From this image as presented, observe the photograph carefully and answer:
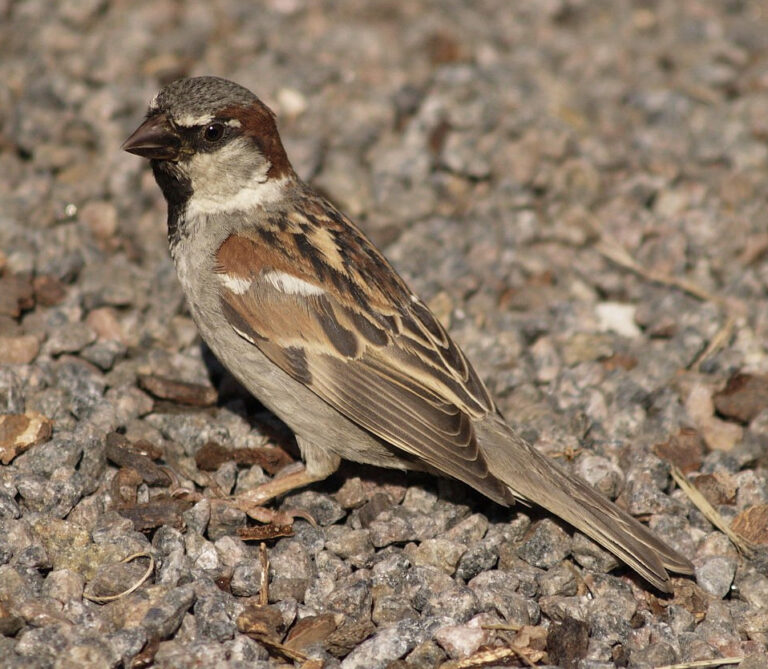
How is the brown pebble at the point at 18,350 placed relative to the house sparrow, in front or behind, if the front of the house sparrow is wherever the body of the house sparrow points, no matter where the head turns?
in front

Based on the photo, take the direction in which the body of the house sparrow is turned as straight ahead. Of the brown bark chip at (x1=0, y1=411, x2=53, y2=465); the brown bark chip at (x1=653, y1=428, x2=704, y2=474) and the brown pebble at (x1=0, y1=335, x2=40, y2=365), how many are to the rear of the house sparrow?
1

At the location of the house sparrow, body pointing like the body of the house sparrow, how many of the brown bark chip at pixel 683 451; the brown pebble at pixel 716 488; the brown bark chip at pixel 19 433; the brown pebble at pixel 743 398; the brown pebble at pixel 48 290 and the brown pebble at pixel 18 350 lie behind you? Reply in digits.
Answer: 3

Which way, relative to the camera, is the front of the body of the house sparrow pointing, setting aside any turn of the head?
to the viewer's left

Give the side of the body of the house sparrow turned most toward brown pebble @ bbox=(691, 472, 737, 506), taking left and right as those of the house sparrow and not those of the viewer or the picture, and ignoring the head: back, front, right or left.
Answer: back

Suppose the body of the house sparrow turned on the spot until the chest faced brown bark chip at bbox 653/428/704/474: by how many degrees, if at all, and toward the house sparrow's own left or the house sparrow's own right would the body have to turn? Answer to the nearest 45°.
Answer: approximately 180°

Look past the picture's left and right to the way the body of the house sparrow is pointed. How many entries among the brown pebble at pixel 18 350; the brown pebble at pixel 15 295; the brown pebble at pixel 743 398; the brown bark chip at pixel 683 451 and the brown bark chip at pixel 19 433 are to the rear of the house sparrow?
2

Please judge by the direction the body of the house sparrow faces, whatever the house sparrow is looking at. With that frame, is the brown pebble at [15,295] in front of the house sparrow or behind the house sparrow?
in front

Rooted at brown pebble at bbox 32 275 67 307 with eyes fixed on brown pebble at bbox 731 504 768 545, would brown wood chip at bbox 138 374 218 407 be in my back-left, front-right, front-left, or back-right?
front-right

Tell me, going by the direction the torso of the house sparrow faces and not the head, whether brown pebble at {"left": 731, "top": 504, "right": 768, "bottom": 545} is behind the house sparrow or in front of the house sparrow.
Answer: behind
